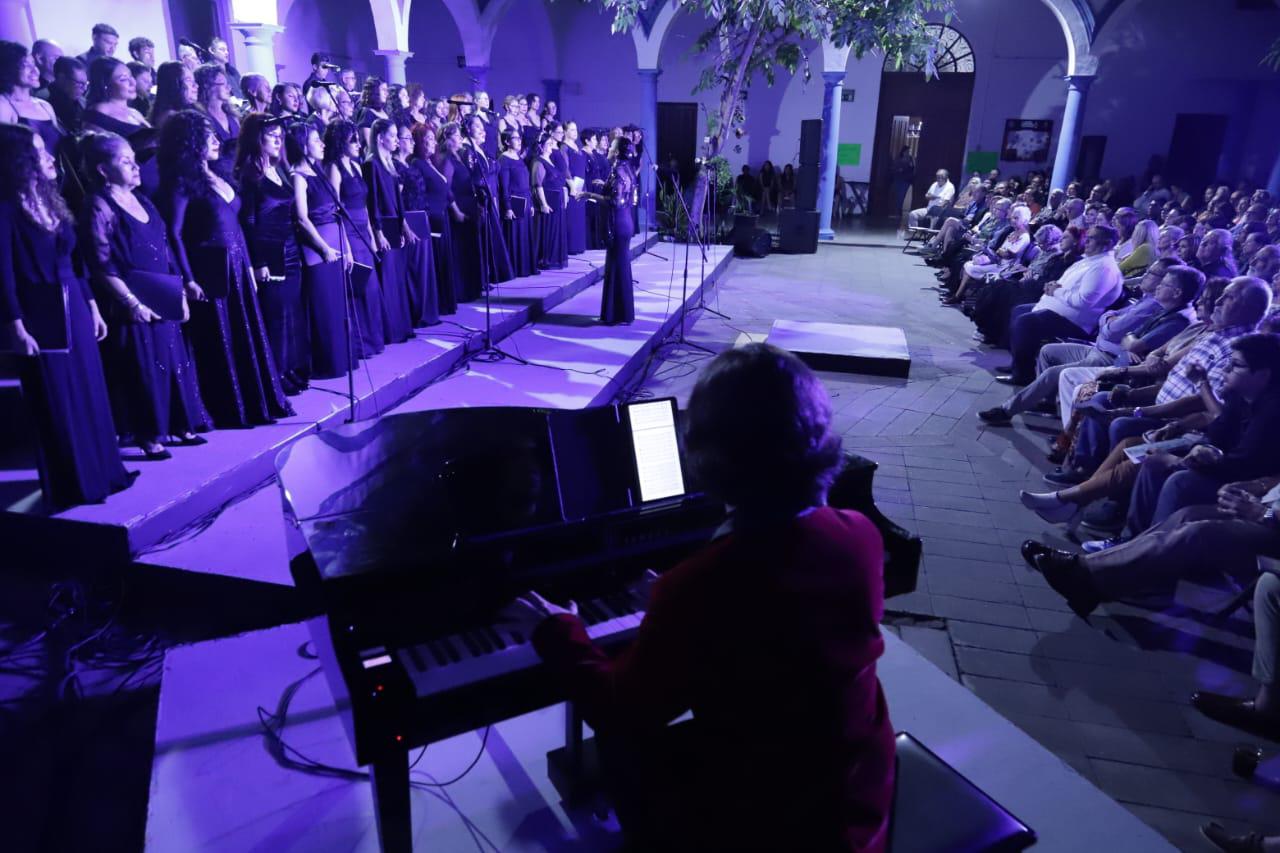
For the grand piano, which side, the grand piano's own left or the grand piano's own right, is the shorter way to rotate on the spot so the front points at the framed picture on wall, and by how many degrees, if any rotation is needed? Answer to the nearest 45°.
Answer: approximately 90° to the grand piano's own left

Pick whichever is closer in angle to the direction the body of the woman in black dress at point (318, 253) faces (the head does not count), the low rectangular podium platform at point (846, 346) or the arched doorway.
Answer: the low rectangular podium platform

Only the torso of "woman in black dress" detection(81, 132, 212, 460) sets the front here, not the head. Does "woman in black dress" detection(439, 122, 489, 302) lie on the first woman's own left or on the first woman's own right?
on the first woman's own left

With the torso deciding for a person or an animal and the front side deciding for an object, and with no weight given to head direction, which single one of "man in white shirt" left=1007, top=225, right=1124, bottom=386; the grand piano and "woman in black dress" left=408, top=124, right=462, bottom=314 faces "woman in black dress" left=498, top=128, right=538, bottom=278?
the man in white shirt

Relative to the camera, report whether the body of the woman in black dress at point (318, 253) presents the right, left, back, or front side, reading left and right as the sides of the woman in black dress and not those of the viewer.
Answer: right

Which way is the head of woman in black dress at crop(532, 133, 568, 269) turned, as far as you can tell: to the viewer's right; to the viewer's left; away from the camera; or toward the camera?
to the viewer's right

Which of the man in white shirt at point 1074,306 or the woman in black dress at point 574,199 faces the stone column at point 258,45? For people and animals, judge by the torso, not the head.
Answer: the man in white shirt

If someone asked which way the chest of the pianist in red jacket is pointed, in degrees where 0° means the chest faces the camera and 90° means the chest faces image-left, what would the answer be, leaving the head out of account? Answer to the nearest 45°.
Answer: approximately 135°

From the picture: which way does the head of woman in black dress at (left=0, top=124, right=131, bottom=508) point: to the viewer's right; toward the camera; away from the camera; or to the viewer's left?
to the viewer's right

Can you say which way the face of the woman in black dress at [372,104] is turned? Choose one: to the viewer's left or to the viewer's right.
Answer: to the viewer's right

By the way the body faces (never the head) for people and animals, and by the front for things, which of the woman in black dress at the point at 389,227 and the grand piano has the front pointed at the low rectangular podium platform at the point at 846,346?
the woman in black dress

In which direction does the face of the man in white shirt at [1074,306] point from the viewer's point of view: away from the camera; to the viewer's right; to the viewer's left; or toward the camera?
to the viewer's left

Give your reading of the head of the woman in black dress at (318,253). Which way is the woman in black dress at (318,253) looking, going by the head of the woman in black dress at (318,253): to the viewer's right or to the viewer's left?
to the viewer's right
